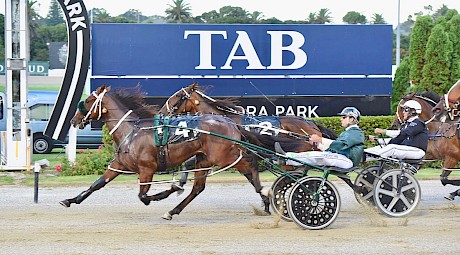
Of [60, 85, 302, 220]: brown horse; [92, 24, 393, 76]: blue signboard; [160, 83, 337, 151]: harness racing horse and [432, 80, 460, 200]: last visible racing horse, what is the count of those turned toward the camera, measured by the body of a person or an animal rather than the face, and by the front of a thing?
1

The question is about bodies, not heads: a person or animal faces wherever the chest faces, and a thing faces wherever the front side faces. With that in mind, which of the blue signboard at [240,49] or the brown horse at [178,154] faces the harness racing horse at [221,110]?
the blue signboard

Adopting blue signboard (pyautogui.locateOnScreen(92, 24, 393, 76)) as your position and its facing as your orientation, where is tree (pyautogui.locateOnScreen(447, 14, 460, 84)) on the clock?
The tree is roughly at 8 o'clock from the blue signboard.

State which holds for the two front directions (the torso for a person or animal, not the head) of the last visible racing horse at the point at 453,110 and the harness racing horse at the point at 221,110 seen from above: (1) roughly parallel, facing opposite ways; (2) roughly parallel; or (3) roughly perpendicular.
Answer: roughly parallel

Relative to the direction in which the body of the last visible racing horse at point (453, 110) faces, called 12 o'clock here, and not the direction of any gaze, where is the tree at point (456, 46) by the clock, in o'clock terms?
The tree is roughly at 3 o'clock from the last visible racing horse.

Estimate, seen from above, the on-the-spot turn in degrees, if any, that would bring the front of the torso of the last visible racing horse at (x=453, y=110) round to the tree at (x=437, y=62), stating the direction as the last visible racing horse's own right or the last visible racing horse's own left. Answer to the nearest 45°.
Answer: approximately 90° to the last visible racing horse's own right

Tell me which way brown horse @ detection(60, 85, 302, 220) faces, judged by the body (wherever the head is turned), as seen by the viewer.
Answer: to the viewer's left

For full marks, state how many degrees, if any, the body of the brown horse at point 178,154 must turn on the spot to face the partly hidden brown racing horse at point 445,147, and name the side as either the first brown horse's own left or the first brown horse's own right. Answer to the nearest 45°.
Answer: approximately 180°

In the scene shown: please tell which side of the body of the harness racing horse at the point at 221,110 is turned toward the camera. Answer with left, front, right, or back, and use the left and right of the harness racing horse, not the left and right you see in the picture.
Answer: left

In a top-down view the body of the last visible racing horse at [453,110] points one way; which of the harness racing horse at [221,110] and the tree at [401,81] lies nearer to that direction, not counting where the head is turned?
the harness racing horse

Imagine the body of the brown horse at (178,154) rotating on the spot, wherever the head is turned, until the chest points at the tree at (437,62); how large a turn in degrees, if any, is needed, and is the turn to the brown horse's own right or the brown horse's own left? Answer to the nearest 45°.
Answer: approximately 135° to the brown horse's own right

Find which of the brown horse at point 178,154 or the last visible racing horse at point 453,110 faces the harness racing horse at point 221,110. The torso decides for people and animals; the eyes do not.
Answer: the last visible racing horse

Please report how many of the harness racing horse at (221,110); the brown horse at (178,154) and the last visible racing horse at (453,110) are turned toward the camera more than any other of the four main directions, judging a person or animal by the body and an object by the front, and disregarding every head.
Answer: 0

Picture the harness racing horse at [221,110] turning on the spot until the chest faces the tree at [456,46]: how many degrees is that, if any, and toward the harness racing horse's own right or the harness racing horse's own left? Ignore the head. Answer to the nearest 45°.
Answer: approximately 135° to the harness racing horse's own right

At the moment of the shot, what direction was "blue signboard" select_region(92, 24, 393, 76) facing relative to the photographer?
facing the viewer

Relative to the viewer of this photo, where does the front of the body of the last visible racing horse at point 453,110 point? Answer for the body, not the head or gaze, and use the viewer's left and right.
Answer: facing to the left of the viewer

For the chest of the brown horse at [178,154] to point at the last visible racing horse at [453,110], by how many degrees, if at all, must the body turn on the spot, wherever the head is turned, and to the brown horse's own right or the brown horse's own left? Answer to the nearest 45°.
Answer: approximately 180°
